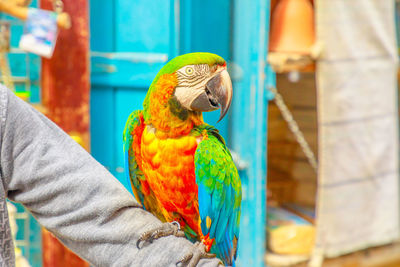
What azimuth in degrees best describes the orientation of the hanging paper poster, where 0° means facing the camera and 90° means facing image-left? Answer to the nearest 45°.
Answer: approximately 0°

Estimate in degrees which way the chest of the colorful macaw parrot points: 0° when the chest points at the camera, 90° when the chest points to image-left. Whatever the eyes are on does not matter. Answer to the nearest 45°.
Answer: approximately 45°

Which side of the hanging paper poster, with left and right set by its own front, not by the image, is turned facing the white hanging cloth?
left

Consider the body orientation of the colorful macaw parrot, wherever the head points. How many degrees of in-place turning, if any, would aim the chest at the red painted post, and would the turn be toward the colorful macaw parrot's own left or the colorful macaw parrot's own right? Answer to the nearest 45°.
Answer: approximately 135° to the colorful macaw parrot's own right

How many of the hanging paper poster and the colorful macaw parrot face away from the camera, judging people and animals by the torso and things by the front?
0

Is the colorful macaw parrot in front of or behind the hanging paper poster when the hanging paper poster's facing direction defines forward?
in front
